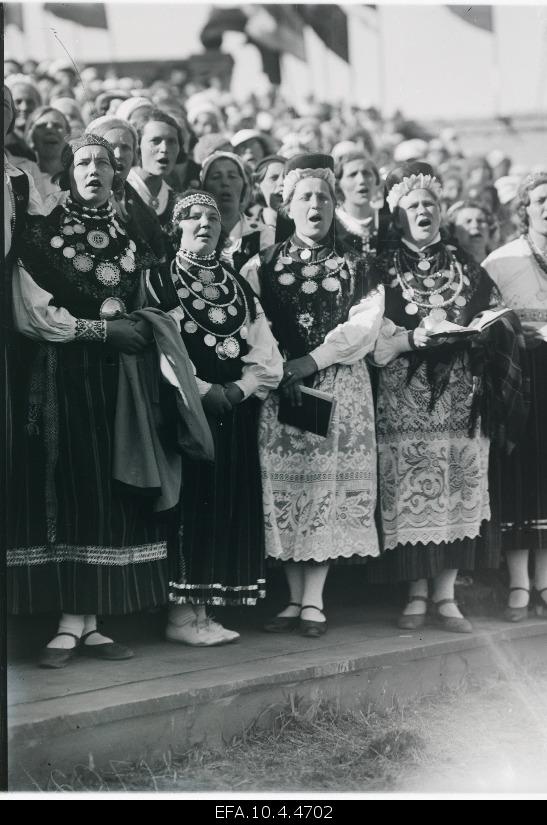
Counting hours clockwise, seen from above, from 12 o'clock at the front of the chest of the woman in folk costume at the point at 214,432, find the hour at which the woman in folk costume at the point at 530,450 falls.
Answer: the woman in folk costume at the point at 530,450 is roughly at 10 o'clock from the woman in folk costume at the point at 214,432.

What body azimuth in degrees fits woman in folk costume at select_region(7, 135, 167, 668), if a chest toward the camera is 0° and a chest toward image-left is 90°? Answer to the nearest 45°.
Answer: approximately 315°

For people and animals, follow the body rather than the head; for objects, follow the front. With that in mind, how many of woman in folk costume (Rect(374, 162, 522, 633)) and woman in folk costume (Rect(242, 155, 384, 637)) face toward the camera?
2

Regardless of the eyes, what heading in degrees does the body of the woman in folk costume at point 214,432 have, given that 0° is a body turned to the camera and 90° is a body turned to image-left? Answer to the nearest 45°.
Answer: approximately 315°

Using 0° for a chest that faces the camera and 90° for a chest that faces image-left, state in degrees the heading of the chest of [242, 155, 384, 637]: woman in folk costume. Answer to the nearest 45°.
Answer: approximately 0°

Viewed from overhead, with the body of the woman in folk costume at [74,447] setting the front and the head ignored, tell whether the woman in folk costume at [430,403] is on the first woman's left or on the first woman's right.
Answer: on the first woman's left

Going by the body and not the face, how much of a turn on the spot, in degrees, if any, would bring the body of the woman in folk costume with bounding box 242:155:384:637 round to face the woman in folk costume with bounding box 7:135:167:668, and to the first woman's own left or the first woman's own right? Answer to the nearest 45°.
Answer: approximately 45° to the first woman's own right
